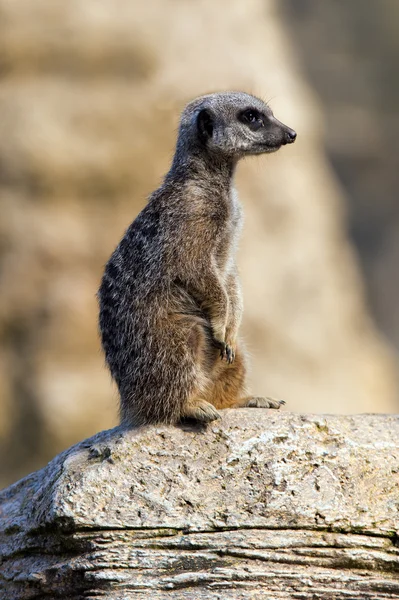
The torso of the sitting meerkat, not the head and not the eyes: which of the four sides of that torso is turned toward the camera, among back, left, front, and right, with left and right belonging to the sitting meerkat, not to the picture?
right
